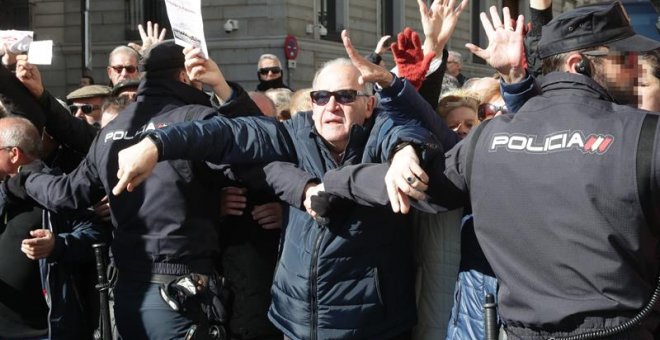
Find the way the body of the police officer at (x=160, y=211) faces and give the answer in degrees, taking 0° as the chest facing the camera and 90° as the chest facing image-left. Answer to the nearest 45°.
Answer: approximately 225°

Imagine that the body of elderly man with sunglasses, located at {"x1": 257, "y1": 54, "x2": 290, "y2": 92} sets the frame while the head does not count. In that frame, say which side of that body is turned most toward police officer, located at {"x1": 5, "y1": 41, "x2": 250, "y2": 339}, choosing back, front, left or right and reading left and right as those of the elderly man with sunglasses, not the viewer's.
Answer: front

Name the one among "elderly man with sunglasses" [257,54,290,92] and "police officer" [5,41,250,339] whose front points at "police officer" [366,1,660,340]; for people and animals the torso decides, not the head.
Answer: the elderly man with sunglasses

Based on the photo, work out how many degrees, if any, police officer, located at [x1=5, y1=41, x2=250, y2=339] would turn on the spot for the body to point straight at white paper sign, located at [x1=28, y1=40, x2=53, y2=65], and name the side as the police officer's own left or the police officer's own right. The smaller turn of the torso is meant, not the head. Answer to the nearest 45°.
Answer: approximately 45° to the police officer's own left

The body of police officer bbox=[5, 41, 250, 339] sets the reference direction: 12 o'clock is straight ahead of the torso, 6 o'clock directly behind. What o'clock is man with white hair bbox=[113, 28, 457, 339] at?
The man with white hair is roughly at 3 o'clock from the police officer.

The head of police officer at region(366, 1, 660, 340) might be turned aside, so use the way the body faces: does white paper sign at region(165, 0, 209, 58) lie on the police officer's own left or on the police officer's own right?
on the police officer's own left

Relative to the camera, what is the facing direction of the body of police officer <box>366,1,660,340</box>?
away from the camera

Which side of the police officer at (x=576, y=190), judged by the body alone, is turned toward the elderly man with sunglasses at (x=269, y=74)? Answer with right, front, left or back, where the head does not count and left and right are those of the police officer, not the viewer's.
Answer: front

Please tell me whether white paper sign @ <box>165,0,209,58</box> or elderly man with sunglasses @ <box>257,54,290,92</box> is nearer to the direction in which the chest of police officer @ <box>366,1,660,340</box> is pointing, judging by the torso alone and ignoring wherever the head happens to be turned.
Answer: the elderly man with sunglasses

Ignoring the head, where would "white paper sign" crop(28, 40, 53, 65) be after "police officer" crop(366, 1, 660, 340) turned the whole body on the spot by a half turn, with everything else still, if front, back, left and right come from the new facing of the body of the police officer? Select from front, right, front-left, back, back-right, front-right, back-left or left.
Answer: back-right

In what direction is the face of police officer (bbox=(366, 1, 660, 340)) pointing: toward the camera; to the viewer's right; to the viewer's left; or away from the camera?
to the viewer's right

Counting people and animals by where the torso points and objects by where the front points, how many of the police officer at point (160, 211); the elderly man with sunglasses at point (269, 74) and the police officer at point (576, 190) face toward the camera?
1

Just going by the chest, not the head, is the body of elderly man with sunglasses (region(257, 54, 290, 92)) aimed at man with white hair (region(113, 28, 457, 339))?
yes
